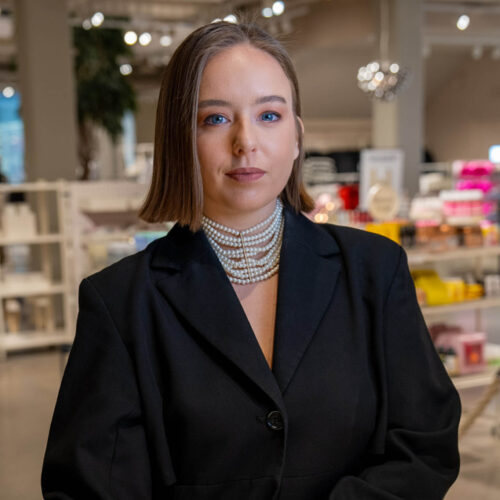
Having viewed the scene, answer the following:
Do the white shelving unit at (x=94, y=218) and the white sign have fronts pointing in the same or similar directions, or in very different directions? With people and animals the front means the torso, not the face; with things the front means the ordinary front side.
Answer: same or similar directions

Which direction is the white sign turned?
toward the camera

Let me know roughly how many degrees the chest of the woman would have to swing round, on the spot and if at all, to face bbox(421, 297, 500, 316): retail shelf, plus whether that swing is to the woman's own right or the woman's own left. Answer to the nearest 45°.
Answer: approximately 180°

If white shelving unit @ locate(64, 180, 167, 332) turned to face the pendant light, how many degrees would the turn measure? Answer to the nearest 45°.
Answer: approximately 90° to its left

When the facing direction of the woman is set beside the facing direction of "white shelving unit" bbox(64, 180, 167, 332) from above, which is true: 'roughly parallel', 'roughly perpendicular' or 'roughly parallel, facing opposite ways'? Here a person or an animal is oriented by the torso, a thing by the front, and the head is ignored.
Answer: roughly parallel

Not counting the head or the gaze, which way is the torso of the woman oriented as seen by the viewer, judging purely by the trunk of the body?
toward the camera

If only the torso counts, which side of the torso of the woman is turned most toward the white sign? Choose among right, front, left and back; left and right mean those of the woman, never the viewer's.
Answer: back

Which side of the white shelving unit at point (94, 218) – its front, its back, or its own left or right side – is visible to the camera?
front

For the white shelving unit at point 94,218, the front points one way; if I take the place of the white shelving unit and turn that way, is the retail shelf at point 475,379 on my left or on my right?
on my left

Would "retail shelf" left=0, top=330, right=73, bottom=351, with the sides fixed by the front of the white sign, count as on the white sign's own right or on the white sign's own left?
on the white sign's own right
